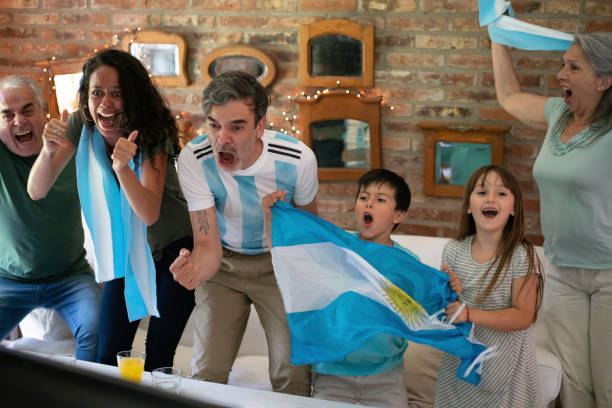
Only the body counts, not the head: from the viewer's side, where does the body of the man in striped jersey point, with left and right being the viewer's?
facing the viewer and to the left of the viewer

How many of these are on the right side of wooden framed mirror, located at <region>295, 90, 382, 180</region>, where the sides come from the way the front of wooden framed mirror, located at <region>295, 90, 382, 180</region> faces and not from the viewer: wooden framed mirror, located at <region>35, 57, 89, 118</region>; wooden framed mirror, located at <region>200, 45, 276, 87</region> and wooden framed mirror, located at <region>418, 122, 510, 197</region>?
2

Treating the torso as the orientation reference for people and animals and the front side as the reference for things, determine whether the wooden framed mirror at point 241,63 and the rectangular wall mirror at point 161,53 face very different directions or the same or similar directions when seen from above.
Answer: same or similar directions

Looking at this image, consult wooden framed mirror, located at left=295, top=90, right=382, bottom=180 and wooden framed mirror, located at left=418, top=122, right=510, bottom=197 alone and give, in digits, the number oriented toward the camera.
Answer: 2

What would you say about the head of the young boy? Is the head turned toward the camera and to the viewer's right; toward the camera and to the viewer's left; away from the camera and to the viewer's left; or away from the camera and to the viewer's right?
toward the camera and to the viewer's left

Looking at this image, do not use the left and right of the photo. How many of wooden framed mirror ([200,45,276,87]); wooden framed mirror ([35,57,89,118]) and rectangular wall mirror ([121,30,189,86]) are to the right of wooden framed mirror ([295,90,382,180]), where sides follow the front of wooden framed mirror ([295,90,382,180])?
3

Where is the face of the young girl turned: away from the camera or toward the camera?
toward the camera

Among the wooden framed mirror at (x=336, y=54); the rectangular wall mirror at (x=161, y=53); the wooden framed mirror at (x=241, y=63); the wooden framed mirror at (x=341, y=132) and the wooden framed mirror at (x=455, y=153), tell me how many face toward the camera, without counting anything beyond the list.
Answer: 5

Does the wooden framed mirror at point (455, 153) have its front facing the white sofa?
yes

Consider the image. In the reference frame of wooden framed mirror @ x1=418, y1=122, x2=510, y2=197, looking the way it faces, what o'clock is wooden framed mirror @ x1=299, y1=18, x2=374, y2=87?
wooden framed mirror @ x1=299, y1=18, x2=374, y2=87 is roughly at 3 o'clock from wooden framed mirror @ x1=418, y1=122, x2=510, y2=197.

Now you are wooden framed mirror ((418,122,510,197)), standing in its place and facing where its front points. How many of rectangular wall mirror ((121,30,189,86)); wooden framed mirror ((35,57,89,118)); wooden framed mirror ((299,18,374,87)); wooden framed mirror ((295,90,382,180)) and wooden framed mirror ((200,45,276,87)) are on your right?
5

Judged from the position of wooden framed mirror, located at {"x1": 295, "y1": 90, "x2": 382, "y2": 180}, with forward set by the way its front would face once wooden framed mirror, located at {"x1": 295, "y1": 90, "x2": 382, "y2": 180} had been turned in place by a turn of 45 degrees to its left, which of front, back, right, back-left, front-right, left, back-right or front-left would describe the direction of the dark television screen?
front-right

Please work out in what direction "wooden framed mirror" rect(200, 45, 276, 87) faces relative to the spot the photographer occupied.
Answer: facing the viewer

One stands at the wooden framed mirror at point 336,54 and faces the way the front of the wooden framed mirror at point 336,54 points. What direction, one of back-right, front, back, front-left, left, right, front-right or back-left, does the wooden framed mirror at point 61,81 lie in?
right

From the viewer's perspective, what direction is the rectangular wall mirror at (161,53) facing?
toward the camera

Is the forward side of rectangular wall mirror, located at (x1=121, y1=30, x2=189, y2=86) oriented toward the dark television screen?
yes

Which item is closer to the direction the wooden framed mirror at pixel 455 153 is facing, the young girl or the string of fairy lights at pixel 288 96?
the young girl

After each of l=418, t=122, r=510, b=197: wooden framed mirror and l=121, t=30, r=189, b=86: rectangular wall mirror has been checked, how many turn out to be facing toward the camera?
2

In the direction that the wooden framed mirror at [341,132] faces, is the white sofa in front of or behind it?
in front

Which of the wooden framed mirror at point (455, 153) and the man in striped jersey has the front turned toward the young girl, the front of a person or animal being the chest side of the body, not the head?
the wooden framed mirror

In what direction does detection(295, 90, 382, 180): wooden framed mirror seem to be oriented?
toward the camera

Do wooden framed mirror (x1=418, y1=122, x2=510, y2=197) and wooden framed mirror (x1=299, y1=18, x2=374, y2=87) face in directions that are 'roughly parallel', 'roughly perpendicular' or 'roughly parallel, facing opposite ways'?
roughly parallel
